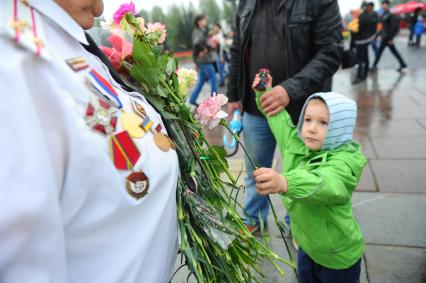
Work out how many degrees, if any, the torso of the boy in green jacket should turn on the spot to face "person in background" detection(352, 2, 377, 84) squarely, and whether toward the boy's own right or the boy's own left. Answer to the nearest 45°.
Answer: approximately 135° to the boy's own right

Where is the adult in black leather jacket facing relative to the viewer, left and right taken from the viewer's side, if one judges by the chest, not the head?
facing the viewer and to the left of the viewer

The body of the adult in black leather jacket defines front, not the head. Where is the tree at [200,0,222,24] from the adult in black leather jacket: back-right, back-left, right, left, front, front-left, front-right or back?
back-right

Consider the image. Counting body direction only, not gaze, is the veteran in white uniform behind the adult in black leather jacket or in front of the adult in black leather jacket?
in front

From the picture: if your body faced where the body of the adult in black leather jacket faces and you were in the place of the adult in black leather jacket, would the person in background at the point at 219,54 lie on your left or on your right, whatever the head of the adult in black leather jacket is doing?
on your right

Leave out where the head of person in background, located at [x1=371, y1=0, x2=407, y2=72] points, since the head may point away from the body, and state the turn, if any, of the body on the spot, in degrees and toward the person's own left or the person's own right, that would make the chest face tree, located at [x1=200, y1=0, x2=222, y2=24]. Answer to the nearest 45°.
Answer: approximately 45° to the person's own right
